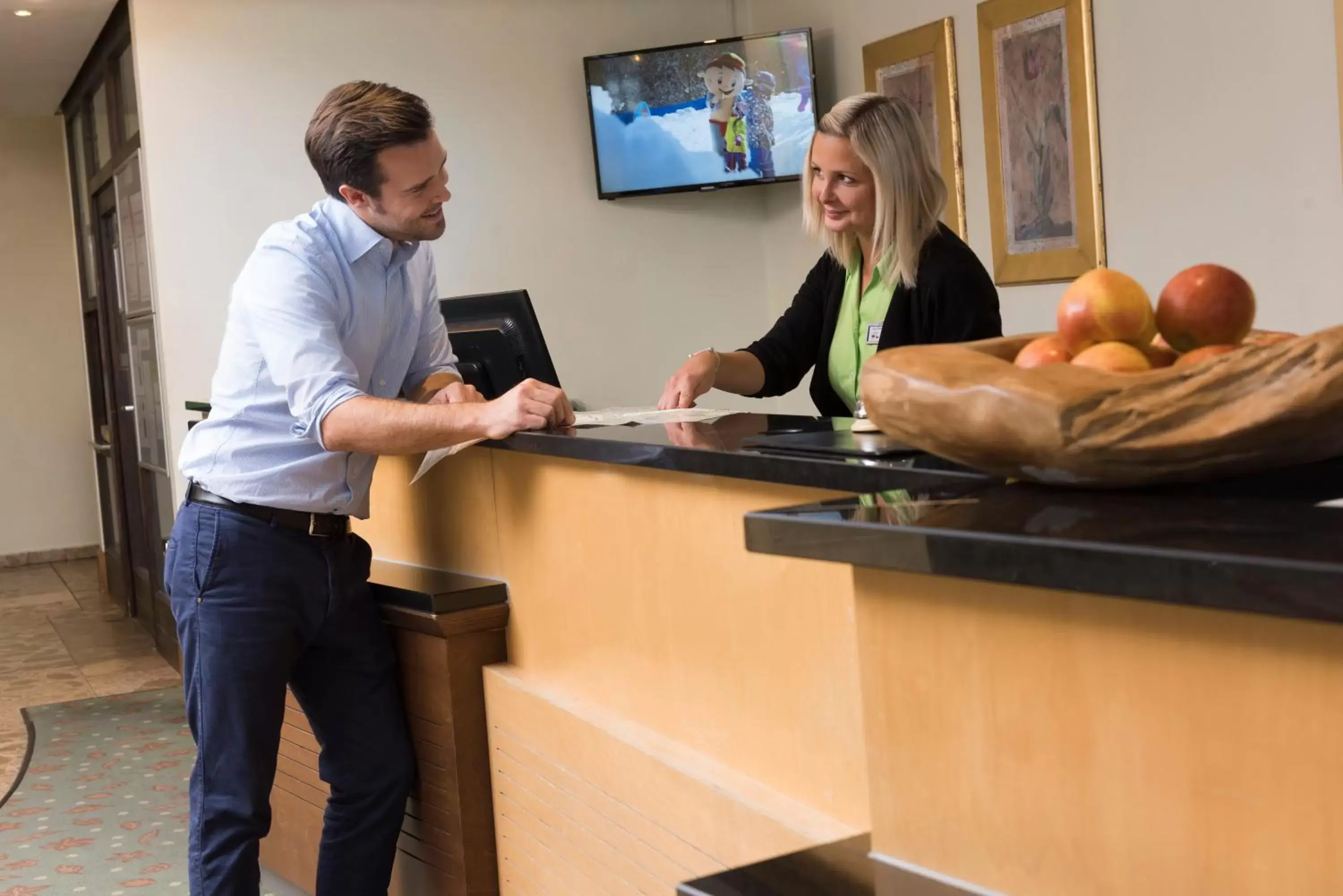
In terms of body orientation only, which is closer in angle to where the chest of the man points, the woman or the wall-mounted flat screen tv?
the woman

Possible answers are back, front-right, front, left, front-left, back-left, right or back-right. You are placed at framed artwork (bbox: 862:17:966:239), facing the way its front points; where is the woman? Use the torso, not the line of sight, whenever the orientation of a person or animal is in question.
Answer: front-left

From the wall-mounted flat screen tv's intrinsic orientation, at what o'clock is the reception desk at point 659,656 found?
The reception desk is roughly at 12 o'clock from the wall-mounted flat screen tv.

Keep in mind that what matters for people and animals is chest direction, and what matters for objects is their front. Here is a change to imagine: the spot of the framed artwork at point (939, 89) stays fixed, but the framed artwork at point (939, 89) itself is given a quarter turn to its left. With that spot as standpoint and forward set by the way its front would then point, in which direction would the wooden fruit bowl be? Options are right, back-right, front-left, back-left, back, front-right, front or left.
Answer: front-right

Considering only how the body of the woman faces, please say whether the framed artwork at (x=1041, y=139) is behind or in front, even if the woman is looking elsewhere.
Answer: behind

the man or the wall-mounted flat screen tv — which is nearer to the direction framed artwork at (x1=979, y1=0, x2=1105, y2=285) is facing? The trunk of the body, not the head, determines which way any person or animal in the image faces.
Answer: the man

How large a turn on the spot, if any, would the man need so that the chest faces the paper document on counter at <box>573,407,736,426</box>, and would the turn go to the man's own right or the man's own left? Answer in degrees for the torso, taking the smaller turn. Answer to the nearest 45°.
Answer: approximately 45° to the man's own left

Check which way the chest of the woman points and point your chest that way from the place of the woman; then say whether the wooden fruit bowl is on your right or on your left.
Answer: on your left

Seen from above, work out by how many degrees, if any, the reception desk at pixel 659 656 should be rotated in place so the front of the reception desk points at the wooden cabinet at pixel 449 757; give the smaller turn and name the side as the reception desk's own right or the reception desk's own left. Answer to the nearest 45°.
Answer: approximately 90° to the reception desk's own right

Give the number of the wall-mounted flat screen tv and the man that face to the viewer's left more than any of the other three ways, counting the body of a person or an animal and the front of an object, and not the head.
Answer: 0

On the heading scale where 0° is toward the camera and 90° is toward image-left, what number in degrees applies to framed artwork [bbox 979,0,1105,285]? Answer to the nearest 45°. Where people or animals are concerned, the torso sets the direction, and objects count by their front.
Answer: approximately 45°

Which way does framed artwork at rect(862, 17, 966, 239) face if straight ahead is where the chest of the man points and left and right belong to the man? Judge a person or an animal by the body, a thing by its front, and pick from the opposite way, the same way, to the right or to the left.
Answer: to the right

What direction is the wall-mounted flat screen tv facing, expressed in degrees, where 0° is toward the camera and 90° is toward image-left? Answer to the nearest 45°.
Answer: approximately 0°
